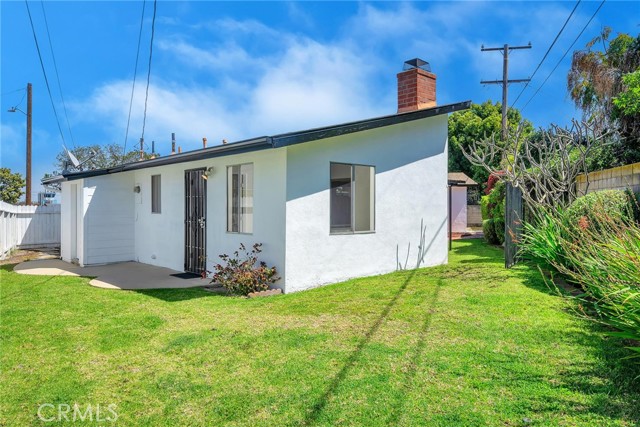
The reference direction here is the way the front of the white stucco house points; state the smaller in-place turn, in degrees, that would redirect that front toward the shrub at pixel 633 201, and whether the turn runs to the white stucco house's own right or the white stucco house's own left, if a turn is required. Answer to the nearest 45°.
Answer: approximately 90° to the white stucco house's own left

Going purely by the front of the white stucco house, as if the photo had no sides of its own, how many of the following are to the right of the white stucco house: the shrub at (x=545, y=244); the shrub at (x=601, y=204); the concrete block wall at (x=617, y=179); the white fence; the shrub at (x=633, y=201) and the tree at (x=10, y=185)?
2

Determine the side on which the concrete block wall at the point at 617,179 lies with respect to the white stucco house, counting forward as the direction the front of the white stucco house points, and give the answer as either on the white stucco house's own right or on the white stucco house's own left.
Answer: on the white stucco house's own left

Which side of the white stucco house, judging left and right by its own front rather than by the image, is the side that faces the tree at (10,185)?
right

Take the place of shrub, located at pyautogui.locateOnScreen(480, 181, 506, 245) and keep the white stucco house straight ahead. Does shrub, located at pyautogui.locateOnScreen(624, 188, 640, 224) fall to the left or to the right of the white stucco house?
left

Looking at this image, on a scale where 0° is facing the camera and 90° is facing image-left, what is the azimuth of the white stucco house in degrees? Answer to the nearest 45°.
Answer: approximately 45°

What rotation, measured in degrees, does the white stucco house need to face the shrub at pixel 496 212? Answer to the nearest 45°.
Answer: approximately 180°

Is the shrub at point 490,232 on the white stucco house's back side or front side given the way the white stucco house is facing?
on the back side

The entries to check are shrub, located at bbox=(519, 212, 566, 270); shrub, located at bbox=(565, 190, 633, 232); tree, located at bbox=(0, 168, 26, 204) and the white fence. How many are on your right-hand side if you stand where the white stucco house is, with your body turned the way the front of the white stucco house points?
2

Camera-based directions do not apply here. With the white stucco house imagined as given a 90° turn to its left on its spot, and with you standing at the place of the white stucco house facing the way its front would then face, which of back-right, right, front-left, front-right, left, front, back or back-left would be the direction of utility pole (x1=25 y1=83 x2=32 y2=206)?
back

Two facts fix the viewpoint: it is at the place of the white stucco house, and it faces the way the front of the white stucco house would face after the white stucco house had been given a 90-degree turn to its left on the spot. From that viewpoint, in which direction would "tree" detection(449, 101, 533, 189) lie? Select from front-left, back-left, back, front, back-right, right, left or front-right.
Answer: left
